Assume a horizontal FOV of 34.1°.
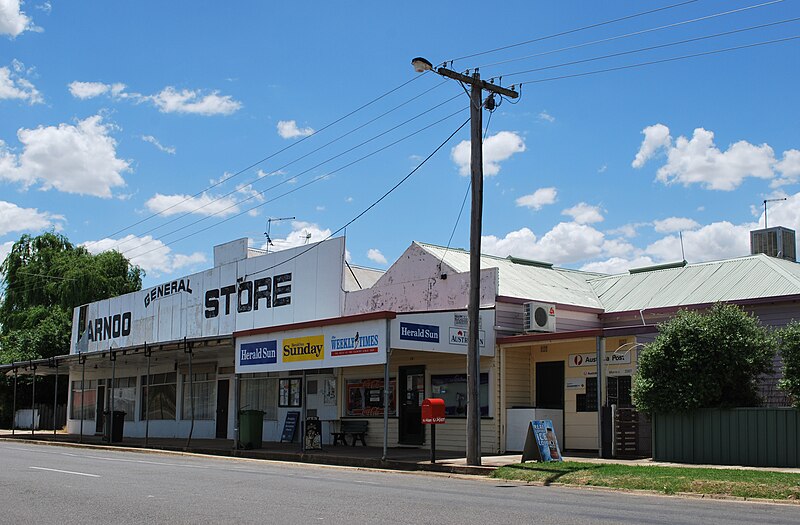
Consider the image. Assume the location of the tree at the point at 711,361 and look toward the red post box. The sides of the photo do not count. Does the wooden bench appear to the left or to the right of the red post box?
right

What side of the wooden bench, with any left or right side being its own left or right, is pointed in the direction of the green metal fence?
left

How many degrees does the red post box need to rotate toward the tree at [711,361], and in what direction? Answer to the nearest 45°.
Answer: approximately 135° to its left

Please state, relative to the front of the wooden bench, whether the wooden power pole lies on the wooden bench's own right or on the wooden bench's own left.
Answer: on the wooden bench's own left

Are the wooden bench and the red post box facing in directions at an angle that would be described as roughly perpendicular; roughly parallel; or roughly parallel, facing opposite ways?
roughly parallel

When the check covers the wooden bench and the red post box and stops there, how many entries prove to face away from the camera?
0

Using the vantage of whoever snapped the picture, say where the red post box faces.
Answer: facing the viewer and to the left of the viewer

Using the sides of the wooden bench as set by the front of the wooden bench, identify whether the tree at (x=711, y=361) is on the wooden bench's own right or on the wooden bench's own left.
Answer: on the wooden bench's own left

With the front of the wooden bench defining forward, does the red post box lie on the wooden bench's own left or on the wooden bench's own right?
on the wooden bench's own left

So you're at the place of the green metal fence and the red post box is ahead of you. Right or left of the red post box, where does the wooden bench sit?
right

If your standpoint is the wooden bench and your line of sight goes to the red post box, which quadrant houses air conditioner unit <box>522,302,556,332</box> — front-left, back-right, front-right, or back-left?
front-left

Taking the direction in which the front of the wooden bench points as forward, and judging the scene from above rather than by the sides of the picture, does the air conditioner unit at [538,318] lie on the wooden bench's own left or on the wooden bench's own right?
on the wooden bench's own left

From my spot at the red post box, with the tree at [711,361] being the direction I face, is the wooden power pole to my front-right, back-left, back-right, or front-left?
front-right

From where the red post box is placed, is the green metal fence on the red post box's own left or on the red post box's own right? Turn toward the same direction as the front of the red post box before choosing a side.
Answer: on the red post box's own left
